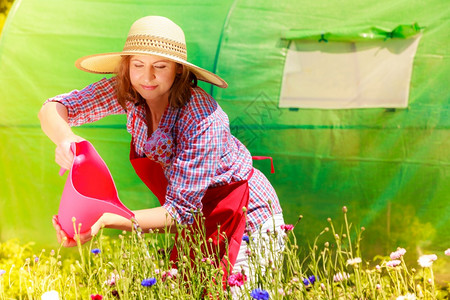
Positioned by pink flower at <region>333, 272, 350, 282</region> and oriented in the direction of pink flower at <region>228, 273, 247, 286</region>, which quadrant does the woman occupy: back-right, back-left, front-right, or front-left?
front-right

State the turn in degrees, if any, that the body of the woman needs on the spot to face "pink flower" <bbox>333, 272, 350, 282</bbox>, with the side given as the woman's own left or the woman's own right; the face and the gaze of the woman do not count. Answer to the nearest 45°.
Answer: approximately 90° to the woman's own left

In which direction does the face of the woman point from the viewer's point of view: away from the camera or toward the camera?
toward the camera

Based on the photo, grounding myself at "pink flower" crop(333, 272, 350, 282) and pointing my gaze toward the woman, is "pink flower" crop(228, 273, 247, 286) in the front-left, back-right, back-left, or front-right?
front-left

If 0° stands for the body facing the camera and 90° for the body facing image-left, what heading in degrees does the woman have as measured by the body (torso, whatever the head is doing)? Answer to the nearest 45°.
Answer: approximately 45°
